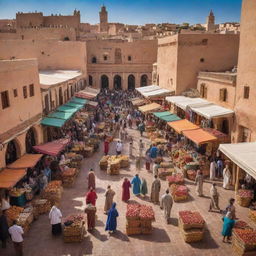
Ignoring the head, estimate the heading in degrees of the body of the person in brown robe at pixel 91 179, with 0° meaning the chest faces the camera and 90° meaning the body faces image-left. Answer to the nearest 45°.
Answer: approximately 180°

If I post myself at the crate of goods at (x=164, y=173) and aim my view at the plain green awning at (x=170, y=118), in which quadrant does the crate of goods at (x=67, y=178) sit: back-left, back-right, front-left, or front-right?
back-left

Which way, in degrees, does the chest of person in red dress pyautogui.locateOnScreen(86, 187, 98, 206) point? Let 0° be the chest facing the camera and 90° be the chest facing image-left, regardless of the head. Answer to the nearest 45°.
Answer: approximately 180°

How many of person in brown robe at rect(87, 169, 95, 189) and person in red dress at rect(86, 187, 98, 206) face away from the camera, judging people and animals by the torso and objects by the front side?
2

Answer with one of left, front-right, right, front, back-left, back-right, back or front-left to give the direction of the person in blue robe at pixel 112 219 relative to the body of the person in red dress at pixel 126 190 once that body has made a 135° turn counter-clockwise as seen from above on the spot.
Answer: front-left

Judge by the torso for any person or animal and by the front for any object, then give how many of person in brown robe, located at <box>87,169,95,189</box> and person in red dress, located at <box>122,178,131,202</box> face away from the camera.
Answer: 2

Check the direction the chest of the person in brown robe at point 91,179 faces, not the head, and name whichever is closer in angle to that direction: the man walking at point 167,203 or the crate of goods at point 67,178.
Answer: the crate of goods

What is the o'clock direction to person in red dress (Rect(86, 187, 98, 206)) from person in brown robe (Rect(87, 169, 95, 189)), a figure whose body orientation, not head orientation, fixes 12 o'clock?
The person in red dress is roughly at 6 o'clock from the person in brown robe.

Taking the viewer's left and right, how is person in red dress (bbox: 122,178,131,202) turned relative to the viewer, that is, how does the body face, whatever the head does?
facing away from the viewer

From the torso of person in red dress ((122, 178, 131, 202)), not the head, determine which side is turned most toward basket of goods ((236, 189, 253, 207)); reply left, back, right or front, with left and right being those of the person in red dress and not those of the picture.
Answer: right

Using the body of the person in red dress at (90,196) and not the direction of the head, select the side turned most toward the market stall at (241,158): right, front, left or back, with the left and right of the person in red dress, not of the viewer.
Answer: right

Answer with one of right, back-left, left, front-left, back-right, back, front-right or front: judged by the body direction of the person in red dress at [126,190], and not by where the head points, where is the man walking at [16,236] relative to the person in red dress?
back-left

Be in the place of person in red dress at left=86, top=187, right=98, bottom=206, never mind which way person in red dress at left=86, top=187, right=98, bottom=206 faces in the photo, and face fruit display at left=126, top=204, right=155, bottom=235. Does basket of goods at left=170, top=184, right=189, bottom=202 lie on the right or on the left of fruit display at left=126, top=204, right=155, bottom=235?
left

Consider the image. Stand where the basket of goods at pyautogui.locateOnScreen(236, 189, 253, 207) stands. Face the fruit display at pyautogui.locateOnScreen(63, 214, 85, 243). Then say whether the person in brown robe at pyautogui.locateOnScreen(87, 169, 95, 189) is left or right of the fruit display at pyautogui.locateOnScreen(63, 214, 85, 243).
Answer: right

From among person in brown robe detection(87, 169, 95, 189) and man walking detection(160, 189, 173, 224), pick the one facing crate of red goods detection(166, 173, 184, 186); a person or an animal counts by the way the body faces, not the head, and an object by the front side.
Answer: the man walking
